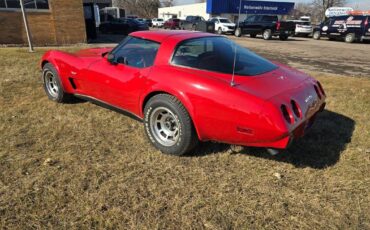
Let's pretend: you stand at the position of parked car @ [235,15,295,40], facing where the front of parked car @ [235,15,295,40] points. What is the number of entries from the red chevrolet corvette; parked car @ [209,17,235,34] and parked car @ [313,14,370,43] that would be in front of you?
1

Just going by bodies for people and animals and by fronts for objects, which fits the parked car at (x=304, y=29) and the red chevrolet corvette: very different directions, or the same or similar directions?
same or similar directions

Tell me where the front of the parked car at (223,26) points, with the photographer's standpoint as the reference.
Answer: facing the viewer and to the right of the viewer

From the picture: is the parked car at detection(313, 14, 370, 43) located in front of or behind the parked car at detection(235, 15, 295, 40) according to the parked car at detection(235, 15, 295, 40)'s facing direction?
behind

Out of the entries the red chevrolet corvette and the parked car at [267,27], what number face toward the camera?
0

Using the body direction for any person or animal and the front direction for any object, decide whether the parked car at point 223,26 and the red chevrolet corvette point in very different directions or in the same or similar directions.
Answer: very different directions

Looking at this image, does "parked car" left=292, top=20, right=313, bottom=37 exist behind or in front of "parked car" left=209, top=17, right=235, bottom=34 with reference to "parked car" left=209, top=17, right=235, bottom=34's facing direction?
in front

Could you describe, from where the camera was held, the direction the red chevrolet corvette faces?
facing away from the viewer and to the left of the viewer

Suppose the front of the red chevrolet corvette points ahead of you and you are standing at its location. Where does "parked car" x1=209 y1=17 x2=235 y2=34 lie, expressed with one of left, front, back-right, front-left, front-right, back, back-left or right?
front-right

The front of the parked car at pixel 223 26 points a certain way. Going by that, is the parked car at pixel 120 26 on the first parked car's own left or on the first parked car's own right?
on the first parked car's own right

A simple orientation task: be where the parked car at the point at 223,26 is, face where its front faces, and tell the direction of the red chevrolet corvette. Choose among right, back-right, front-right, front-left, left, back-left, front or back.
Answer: front-right
